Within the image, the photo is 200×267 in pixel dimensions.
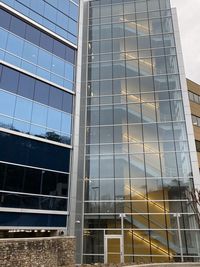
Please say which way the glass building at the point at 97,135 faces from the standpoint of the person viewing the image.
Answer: facing the viewer
